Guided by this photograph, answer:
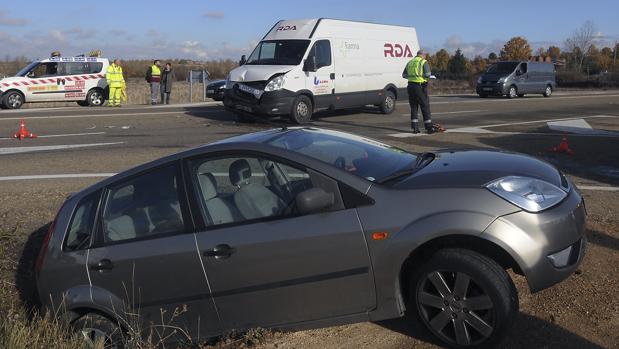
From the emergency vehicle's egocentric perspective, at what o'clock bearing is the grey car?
The grey car is roughly at 9 o'clock from the emergency vehicle.

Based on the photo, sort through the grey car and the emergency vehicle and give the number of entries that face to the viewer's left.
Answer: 1

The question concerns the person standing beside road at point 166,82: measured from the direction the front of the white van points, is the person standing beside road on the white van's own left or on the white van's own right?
on the white van's own right

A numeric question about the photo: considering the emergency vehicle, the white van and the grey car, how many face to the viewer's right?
1

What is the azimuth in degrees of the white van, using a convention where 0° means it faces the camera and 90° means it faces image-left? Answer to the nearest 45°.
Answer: approximately 45°

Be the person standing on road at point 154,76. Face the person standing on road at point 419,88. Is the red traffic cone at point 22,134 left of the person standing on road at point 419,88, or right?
right

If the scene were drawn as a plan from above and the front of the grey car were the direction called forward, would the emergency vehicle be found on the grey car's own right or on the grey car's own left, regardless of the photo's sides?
on the grey car's own left

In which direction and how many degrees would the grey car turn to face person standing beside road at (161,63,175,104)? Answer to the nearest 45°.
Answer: approximately 90° to its left

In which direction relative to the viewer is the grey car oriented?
to the viewer's right

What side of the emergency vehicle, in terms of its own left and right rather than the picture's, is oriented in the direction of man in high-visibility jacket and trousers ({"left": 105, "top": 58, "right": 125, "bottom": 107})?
back

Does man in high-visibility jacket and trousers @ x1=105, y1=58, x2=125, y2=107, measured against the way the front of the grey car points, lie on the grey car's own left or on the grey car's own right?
on the grey car's own left

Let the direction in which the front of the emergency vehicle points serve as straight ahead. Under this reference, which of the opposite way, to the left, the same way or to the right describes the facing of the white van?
the same way

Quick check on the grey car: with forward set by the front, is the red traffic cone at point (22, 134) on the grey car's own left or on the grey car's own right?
on the grey car's own left

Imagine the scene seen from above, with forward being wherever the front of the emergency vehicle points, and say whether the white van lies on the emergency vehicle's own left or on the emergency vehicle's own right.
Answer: on the emergency vehicle's own left

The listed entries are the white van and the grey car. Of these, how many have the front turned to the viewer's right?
1

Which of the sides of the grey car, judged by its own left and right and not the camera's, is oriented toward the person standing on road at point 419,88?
left

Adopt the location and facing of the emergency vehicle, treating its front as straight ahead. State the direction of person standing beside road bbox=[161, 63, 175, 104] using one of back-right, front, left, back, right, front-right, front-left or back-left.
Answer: back

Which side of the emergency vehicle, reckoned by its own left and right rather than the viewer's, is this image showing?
left
